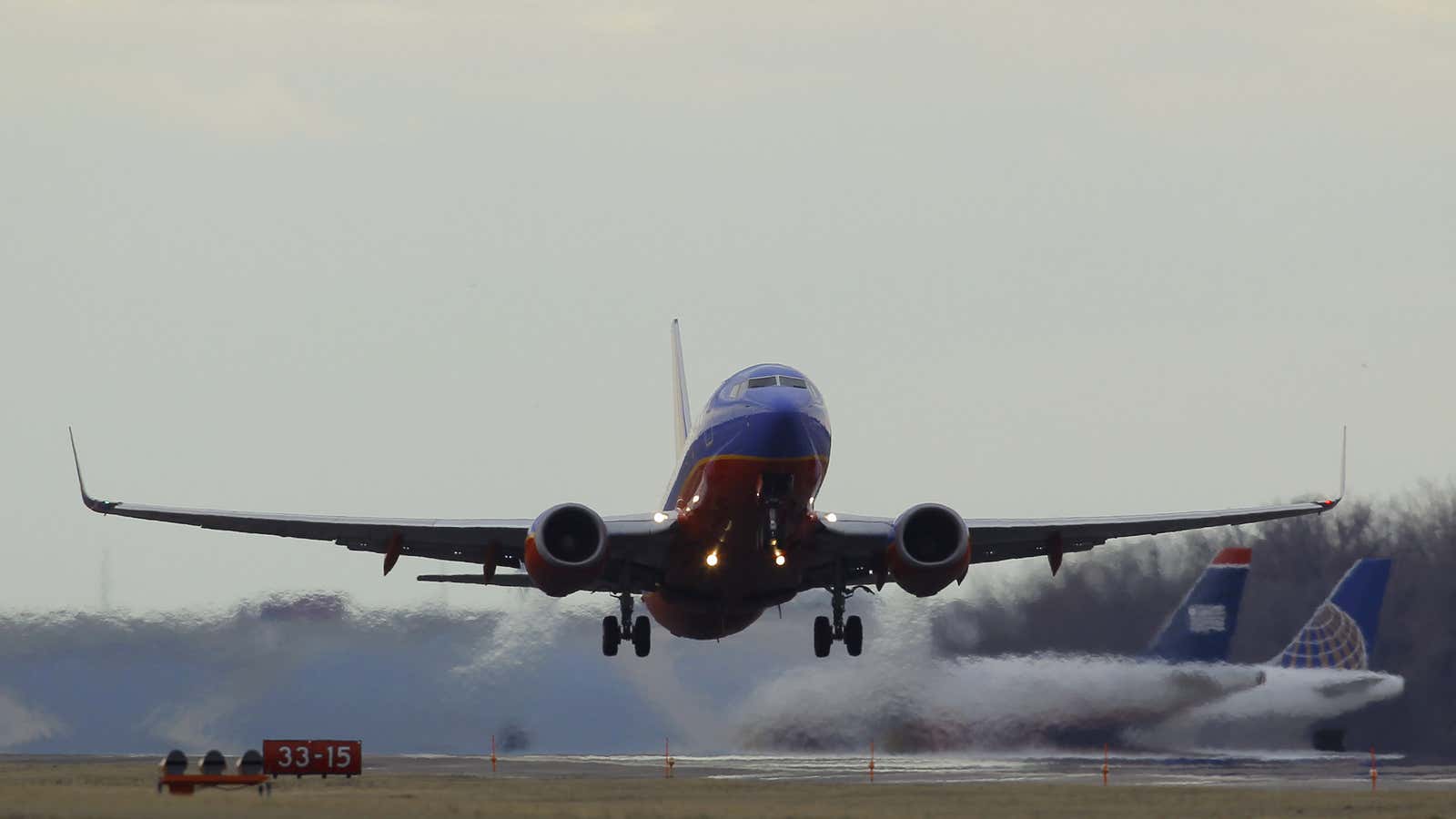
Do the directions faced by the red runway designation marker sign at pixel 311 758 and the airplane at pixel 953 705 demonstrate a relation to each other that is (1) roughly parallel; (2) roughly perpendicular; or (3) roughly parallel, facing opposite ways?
roughly perpendicular

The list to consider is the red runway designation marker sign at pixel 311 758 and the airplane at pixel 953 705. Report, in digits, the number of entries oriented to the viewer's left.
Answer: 1

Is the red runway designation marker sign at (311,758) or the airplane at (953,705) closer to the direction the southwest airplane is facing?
the red runway designation marker sign

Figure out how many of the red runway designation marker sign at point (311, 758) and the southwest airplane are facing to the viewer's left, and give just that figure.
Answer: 0

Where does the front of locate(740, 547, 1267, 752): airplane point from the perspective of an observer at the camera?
facing to the left of the viewer

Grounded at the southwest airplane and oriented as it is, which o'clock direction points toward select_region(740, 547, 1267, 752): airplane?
The airplane is roughly at 7 o'clock from the southwest airplane.

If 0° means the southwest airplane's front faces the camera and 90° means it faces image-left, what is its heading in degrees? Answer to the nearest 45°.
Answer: approximately 0°

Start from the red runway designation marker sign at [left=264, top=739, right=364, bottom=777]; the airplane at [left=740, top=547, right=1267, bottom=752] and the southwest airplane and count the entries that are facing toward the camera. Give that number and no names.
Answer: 2

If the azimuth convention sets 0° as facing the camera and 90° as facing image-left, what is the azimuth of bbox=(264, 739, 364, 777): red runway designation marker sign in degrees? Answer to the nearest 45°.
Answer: approximately 0°
